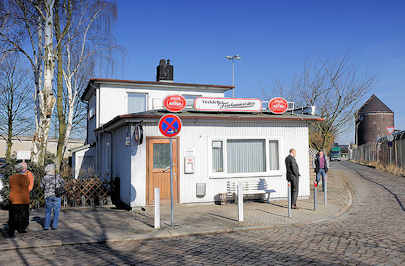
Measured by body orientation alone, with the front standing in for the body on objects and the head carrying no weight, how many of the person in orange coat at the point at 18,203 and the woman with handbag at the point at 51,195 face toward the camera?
0

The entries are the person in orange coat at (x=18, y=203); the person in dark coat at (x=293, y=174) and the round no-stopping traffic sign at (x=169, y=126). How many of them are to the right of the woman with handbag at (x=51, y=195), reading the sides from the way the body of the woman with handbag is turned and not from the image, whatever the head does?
2

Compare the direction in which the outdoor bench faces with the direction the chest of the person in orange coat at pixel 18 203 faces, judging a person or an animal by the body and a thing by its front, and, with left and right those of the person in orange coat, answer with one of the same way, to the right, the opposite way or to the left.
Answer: the opposite way

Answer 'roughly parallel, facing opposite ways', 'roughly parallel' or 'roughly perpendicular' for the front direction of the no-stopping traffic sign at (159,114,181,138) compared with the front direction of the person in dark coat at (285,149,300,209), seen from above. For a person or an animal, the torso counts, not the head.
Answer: roughly perpendicular

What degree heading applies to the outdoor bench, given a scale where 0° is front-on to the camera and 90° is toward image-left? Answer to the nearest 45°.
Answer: approximately 315°

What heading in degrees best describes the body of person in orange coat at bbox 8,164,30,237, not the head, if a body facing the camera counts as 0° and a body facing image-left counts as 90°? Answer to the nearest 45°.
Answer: approximately 180°

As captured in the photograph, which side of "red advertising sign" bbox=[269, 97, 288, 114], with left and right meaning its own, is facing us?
front

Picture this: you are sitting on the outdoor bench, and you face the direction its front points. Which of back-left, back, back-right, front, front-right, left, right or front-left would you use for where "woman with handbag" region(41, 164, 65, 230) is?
right

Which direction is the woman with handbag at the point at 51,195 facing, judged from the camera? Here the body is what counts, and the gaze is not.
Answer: away from the camera

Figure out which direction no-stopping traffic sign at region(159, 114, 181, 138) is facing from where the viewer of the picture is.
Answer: facing the viewer

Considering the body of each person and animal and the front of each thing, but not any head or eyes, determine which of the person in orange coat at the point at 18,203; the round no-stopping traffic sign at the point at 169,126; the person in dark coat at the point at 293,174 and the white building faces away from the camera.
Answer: the person in orange coat at the point at 18,203

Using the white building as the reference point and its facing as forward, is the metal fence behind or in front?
behind

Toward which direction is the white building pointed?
toward the camera
